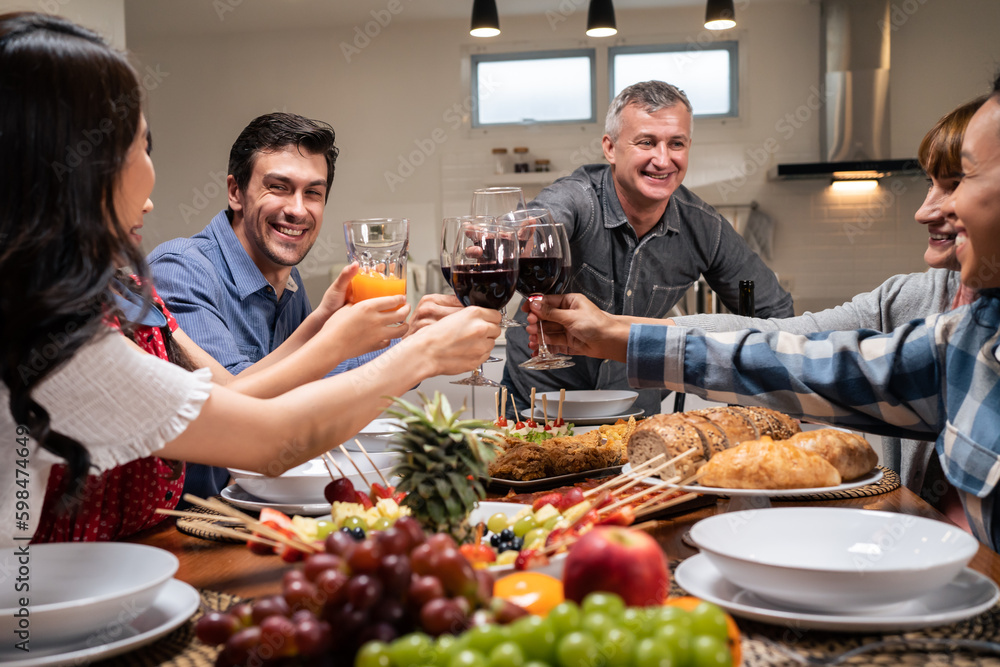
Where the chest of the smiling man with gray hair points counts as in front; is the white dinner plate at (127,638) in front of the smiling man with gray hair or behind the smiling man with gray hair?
in front

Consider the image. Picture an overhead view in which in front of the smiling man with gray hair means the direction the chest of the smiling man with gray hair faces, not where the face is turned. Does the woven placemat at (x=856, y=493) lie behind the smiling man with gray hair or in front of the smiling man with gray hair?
in front

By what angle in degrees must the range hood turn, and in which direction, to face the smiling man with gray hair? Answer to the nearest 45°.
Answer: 0° — it already faces them

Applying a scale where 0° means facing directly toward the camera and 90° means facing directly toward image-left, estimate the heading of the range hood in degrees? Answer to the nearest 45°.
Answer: approximately 0°

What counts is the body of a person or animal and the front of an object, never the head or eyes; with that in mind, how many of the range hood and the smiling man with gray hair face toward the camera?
2

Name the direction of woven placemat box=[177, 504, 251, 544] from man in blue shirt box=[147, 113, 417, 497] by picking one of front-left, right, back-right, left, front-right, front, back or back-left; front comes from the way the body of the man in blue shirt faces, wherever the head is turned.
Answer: front-right

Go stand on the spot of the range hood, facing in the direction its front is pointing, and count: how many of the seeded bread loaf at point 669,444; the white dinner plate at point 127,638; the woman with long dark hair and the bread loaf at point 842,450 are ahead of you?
4

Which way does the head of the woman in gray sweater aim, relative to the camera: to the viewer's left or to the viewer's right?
to the viewer's left

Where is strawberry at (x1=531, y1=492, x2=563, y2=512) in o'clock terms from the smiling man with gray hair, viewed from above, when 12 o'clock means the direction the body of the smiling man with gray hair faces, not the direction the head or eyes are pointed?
The strawberry is roughly at 12 o'clock from the smiling man with gray hair.

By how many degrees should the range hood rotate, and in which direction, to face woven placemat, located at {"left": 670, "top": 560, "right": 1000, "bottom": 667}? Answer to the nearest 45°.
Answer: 0° — it already faces it

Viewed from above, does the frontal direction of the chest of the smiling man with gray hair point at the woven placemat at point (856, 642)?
yes
